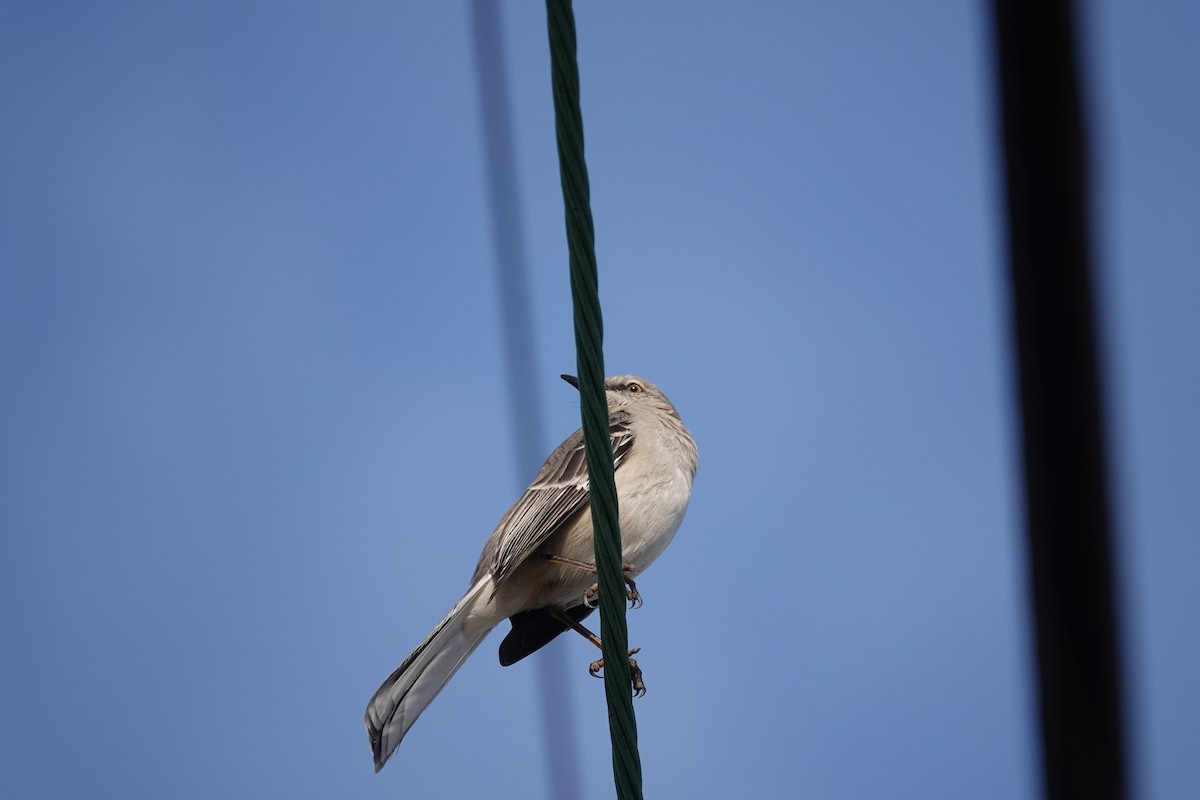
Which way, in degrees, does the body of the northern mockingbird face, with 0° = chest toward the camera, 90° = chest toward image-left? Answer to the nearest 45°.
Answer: approximately 270°
